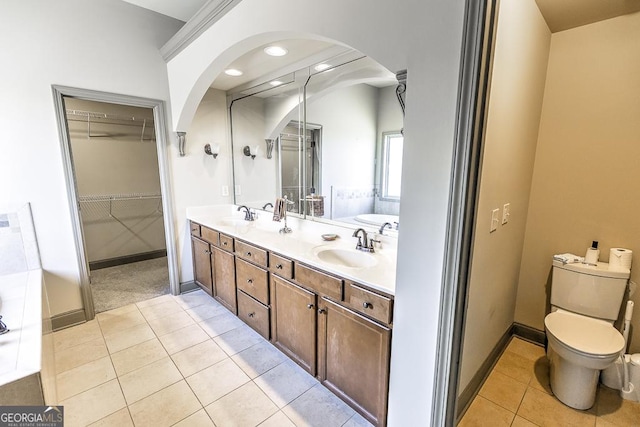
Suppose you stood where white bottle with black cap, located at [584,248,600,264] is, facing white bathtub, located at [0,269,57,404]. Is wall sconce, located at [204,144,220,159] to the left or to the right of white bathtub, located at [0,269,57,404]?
right

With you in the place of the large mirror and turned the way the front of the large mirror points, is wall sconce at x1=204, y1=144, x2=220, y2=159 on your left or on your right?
on your right

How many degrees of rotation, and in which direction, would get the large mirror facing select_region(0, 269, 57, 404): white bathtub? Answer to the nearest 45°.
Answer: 0° — it already faces it

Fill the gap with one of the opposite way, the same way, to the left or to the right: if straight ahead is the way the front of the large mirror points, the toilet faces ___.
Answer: the same way

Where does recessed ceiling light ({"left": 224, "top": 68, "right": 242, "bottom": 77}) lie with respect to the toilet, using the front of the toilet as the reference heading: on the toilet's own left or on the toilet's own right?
on the toilet's own right

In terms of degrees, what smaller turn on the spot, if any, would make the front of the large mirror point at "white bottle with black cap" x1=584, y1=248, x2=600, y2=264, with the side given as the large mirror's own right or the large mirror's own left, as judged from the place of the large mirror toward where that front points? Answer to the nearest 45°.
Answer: approximately 135° to the large mirror's own left

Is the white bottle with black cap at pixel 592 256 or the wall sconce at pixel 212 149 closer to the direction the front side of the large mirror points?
the wall sconce

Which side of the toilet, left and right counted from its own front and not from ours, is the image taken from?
front

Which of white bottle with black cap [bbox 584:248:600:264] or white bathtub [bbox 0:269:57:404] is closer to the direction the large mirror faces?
the white bathtub

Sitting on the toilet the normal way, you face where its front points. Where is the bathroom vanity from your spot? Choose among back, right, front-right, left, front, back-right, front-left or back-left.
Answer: front-right

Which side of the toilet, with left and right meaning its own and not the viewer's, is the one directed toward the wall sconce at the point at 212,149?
right
